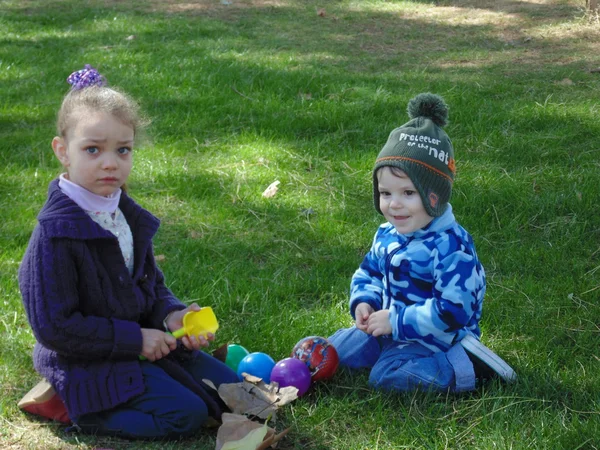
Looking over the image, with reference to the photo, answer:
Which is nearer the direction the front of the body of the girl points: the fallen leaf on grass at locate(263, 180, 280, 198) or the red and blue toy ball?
the red and blue toy ball

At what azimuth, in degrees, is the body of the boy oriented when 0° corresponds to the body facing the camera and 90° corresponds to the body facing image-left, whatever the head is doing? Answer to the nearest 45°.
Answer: approximately 45°

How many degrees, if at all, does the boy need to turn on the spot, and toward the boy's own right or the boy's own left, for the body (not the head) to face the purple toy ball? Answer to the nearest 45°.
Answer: approximately 45° to the boy's own right

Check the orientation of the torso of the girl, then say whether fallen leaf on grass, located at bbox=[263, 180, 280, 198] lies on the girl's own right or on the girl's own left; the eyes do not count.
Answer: on the girl's own left

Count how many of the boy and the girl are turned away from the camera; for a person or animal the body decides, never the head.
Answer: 0

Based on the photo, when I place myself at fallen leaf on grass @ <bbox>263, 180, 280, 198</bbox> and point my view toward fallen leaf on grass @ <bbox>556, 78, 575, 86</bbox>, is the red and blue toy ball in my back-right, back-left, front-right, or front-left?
back-right

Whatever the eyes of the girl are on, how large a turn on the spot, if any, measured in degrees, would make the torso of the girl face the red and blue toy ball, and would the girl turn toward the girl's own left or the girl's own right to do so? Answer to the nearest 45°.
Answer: approximately 45° to the girl's own left

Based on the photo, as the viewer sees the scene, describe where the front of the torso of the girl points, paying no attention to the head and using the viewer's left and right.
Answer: facing the viewer and to the right of the viewer

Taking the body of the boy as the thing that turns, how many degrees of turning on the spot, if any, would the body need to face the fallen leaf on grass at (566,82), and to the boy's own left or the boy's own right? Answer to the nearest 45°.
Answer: approximately 135° to the boy's own right
